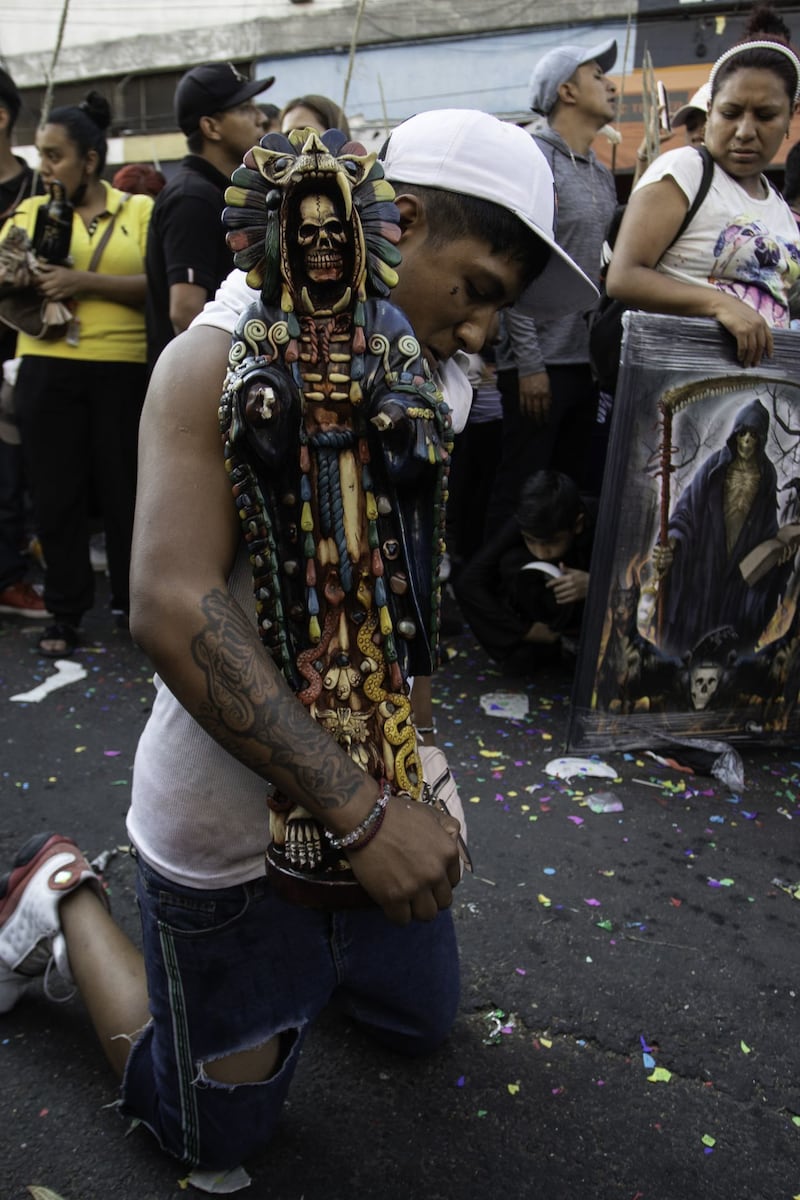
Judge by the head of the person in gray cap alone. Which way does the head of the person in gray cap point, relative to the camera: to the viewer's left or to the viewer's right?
to the viewer's right

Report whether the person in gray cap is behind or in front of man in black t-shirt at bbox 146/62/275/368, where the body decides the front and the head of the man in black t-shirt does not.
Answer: in front

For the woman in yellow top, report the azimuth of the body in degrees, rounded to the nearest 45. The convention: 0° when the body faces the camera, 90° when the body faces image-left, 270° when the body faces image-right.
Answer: approximately 45°

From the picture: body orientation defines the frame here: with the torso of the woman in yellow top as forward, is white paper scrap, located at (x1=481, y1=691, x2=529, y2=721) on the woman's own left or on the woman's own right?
on the woman's own left

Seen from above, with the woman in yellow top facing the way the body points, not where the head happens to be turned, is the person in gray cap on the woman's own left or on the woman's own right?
on the woman's own left
